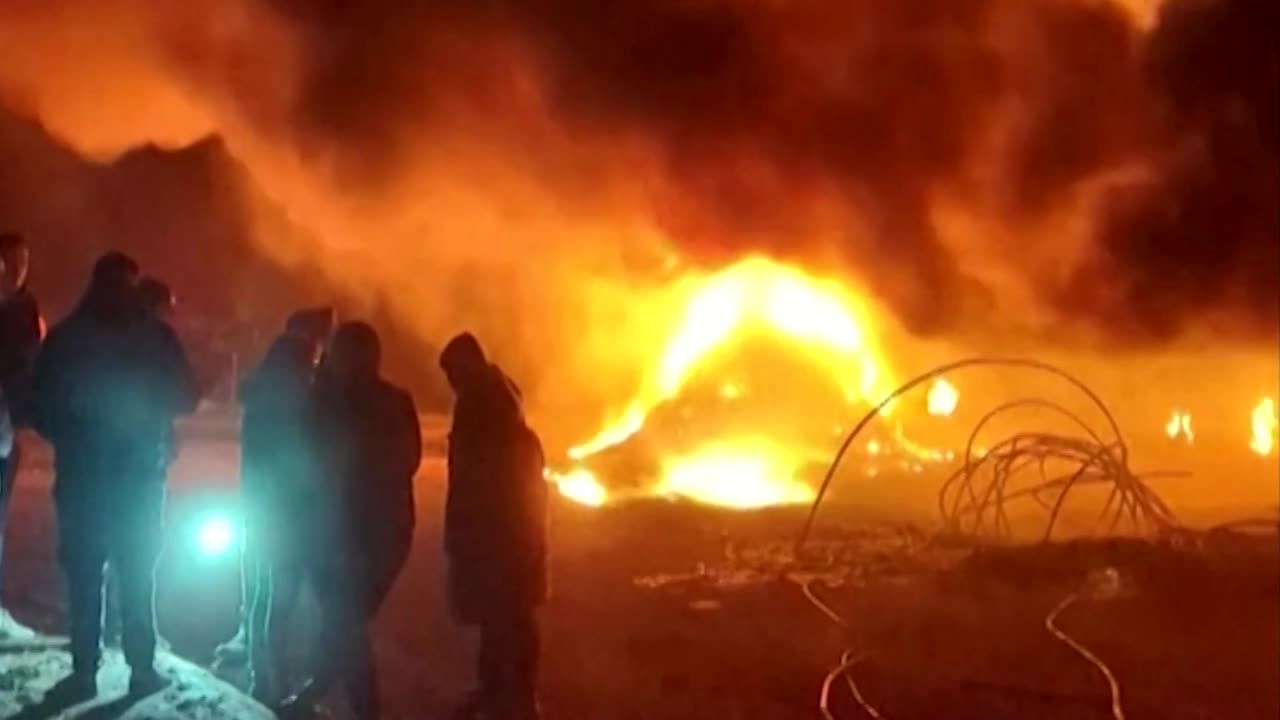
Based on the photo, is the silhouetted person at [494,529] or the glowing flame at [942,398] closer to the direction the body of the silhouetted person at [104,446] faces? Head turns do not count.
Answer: the glowing flame

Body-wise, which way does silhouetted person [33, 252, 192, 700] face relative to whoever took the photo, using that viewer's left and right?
facing away from the viewer
